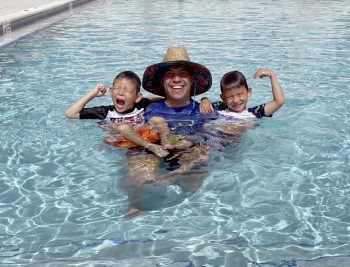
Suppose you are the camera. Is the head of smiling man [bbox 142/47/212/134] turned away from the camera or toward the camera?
toward the camera

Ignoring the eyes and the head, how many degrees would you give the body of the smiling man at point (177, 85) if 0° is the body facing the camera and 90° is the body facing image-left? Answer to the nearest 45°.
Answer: approximately 0°
